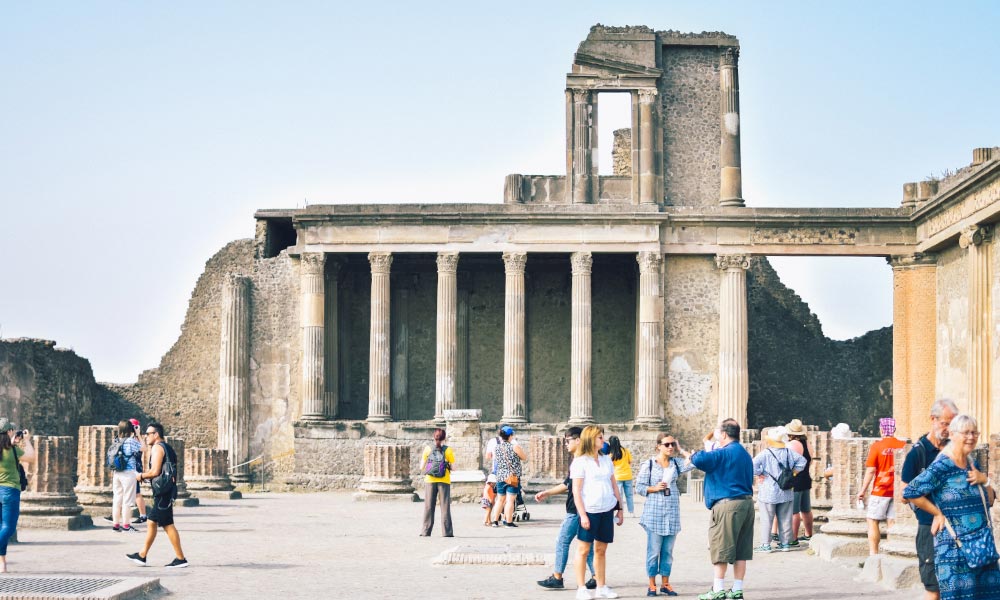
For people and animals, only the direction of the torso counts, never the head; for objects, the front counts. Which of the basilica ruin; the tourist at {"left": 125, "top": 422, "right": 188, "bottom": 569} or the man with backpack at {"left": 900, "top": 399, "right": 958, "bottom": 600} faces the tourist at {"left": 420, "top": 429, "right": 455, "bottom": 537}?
the basilica ruin

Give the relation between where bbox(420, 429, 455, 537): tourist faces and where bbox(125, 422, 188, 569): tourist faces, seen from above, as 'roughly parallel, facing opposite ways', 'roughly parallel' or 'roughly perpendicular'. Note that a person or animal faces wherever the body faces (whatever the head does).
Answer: roughly perpendicular

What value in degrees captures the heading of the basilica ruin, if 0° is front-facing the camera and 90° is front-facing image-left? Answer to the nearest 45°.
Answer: approximately 0°

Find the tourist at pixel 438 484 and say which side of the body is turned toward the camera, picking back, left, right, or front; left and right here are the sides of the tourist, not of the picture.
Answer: back

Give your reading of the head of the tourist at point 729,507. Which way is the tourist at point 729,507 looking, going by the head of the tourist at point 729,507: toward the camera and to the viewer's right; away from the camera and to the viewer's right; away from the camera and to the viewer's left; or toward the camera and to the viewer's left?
away from the camera and to the viewer's left
